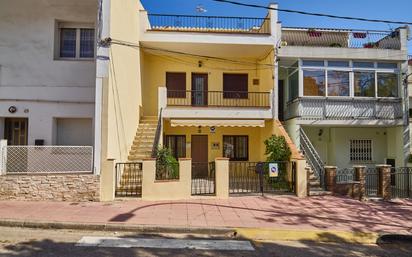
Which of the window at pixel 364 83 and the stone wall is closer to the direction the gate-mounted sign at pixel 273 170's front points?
the stone wall

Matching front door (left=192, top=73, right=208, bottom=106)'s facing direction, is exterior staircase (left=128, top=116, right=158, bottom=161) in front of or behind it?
in front

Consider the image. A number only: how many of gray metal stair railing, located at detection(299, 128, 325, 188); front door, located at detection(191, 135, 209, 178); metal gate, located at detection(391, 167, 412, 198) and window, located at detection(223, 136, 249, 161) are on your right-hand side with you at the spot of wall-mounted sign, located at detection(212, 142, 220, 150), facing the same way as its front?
1

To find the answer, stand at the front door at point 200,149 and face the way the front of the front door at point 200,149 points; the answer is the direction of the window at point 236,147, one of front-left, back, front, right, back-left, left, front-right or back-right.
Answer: left

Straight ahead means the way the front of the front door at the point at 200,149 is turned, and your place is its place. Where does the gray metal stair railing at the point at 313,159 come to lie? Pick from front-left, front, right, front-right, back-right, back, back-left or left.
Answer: front-left

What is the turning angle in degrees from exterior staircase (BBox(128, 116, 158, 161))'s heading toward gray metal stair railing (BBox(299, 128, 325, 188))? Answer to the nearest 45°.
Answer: approximately 90° to its left
